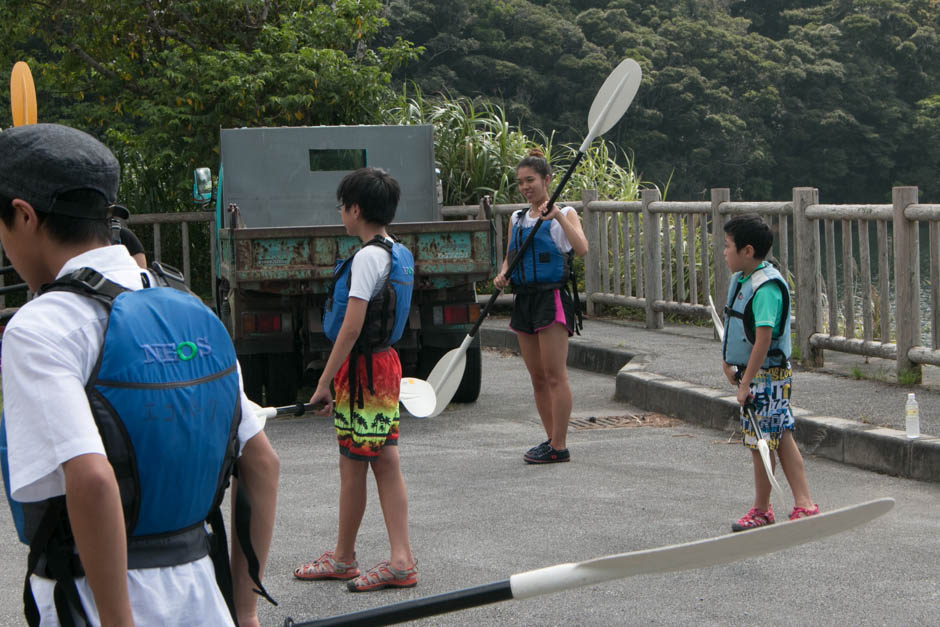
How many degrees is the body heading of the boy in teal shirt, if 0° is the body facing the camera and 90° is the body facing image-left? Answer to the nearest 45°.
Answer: approximately 90°

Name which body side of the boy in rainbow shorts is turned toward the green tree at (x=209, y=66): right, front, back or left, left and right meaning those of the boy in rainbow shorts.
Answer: right

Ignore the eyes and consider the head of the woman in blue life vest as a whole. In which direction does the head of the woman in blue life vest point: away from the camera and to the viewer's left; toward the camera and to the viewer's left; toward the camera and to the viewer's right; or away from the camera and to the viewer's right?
toward the camera and to the viewer's left

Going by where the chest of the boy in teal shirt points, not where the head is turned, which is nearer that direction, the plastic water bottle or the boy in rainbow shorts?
the boy in rainbow shorts

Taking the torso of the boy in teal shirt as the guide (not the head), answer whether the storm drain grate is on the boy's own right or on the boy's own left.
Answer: on the boy's own right

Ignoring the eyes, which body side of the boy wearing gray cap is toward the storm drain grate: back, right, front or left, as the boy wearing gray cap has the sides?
right

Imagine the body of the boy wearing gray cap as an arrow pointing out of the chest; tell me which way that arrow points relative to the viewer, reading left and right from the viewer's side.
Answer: facing away from the viewer and to the left of the viewer

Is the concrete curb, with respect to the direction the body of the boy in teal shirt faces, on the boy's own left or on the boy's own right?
on the boy's own right

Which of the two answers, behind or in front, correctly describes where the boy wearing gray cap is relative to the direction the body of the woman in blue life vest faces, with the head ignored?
in front

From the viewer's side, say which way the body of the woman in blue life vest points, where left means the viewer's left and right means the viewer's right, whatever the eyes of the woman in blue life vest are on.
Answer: facing the viewer and to the left of the viewer
